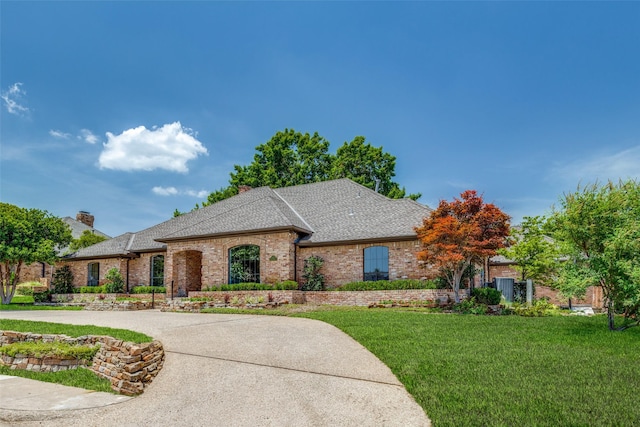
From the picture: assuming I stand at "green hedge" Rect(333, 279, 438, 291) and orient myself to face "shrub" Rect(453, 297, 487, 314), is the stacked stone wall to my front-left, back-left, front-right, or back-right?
front-right

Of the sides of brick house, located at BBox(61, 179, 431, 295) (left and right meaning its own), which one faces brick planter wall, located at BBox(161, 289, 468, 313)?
front

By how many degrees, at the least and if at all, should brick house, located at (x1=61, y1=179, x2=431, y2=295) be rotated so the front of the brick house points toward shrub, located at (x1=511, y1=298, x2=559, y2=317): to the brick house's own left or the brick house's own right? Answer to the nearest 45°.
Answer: approximately 45° to the brick house's own left

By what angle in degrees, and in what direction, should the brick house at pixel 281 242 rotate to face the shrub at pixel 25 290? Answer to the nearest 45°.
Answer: approximately 135° to its right

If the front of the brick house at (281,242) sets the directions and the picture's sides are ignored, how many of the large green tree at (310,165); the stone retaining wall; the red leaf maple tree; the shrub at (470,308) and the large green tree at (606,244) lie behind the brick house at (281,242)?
1

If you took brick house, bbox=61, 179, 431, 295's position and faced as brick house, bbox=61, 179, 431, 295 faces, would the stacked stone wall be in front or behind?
in front

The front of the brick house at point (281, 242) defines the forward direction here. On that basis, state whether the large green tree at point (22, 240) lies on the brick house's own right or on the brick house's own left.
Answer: on the brick house's own right

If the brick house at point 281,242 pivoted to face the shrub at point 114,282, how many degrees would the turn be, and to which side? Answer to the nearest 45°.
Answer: approximately 45° to its right

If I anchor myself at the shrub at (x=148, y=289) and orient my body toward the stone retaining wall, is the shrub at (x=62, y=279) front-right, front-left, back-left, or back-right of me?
back-right

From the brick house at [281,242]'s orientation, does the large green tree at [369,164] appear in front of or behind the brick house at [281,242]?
behind

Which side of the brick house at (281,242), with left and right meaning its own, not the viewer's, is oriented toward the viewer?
front

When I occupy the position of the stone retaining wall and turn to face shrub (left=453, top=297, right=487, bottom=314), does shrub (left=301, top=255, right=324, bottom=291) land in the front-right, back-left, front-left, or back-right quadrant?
front-left

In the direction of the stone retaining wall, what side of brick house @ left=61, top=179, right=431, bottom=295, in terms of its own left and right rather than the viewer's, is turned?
front
